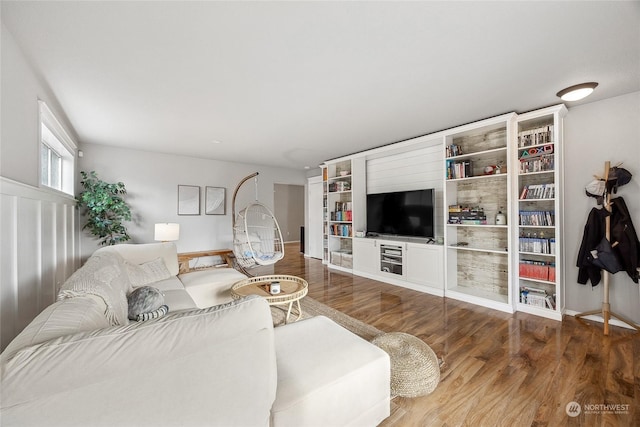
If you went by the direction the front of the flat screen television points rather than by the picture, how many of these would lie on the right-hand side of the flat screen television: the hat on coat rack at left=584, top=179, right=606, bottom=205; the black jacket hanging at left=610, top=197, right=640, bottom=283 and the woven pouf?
0

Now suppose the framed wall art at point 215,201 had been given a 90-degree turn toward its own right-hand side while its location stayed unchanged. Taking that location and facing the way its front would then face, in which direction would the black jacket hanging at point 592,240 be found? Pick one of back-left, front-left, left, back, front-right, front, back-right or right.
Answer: back-left

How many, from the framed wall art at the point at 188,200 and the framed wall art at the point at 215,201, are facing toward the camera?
2

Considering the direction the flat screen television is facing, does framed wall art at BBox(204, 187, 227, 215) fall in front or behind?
in front

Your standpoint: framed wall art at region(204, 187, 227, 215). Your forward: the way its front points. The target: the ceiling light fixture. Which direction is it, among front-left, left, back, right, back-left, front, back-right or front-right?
front-left

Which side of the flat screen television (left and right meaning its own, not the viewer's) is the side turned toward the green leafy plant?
front

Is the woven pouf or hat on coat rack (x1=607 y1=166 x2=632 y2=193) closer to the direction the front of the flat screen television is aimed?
the woven pouf

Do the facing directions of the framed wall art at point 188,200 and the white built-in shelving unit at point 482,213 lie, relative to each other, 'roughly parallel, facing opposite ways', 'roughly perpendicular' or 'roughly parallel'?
roughly perpendicular

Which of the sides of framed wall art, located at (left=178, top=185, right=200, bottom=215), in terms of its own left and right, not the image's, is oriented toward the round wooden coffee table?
front

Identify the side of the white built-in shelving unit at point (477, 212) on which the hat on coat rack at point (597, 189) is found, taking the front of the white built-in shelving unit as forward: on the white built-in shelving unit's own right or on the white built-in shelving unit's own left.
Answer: on the white built-in shelving unit's own left

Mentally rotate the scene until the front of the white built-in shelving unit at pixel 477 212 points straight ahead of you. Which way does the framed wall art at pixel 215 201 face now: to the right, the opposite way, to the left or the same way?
to the left

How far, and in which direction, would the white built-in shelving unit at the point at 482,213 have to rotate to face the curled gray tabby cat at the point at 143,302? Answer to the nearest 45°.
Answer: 0° — it already faces it

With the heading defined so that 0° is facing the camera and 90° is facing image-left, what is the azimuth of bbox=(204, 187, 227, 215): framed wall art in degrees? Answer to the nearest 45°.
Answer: approximately 0°

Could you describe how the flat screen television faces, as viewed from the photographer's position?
facing the viewer and to the left of the viewer

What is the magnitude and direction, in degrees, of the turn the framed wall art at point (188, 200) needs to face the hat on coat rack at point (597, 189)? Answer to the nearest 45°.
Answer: approximately 45° to its left

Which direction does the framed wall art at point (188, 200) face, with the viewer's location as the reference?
facing the viewer

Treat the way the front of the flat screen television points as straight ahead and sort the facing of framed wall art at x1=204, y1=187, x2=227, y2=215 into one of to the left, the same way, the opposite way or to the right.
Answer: to the left
